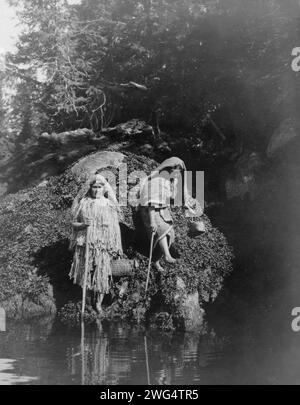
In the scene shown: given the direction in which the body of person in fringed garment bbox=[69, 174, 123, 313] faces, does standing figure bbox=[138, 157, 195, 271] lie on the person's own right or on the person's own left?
on the person's own left

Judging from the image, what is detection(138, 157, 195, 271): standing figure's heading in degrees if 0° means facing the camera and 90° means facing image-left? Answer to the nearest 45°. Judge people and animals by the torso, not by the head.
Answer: approximately 315°

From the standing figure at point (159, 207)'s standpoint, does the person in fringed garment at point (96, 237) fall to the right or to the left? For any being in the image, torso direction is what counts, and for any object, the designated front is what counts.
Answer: on its right
